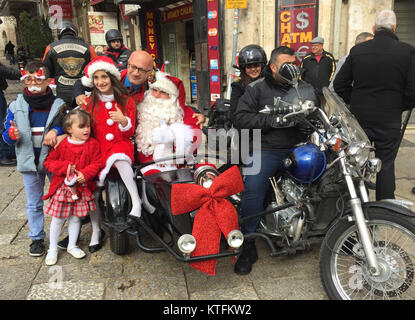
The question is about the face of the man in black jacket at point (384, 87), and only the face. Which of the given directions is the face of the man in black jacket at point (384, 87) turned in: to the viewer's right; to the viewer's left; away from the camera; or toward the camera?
away from the camera

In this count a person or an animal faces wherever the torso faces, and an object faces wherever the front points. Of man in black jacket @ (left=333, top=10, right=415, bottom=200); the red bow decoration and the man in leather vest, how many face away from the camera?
2

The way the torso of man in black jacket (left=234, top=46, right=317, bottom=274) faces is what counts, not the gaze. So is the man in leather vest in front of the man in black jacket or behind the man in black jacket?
behind

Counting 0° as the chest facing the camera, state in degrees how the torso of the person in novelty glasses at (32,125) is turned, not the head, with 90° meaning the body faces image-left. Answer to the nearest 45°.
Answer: approximately 0°

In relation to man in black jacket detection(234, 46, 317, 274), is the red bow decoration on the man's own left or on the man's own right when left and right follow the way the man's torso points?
on the man's own right

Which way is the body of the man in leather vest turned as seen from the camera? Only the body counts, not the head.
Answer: away from the camera

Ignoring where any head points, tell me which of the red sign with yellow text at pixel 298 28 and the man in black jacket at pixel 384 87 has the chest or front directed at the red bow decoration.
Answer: the red sign with yellow text

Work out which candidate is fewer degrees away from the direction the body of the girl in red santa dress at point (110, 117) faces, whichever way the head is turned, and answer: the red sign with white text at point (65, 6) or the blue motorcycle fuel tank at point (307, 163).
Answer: the blue motorcycle fuel tank

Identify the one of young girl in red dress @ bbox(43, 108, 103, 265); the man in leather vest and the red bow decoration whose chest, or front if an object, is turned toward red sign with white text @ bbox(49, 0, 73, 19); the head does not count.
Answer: the man in leather vest

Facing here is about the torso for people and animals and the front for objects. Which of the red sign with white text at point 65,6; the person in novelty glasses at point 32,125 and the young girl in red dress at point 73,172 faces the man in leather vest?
the red sign with white text

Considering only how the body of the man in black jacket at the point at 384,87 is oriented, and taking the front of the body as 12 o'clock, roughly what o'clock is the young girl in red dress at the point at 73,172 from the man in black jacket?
The young girl in red dress is roughly at 8 o'clock from the man in black jacket.
